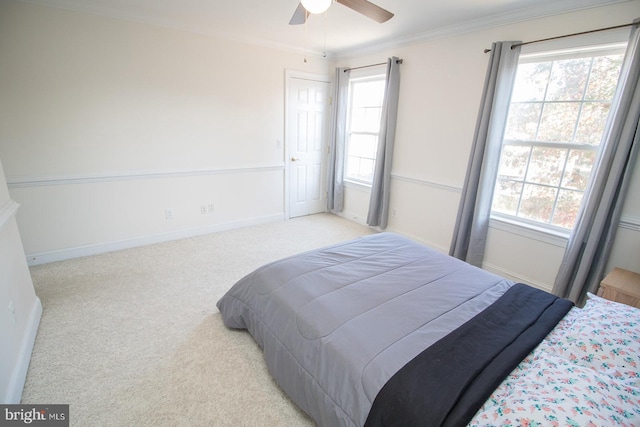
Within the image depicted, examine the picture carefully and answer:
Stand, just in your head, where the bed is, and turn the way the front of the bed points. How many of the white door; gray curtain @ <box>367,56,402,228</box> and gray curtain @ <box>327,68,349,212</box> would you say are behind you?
0

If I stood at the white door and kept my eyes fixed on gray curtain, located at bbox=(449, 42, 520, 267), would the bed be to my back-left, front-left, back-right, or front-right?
front-right

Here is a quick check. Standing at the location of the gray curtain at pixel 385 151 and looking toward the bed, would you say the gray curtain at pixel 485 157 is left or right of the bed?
left

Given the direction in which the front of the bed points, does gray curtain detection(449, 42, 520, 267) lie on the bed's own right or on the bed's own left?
on the bed's own right

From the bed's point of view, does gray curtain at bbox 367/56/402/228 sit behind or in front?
in front

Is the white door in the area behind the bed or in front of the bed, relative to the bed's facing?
in front

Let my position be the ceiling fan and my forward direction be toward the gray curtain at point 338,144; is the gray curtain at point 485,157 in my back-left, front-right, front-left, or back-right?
front-right

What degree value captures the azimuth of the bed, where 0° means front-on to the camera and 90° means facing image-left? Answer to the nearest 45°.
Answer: approximately 135°
